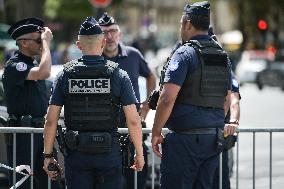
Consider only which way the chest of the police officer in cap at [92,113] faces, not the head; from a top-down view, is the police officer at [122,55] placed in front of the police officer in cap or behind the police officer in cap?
in front

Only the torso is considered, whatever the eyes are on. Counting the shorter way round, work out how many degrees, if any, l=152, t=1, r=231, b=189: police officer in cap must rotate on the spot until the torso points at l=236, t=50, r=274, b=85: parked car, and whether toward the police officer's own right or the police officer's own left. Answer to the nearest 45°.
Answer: approximately 45° to the police officer's own right

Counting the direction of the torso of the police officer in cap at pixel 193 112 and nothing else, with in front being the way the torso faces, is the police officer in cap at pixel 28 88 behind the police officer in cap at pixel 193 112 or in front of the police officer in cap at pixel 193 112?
in front

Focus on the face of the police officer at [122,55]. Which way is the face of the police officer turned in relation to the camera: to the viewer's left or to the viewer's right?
to the viewer's left

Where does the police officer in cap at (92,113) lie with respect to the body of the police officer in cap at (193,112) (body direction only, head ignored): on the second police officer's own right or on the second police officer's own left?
on the second police officer's own left

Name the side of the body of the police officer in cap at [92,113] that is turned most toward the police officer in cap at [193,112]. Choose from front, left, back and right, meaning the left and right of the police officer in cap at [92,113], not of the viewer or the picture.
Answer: right

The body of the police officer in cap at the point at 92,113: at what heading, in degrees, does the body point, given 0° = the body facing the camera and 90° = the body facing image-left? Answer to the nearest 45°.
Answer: approximately 180°

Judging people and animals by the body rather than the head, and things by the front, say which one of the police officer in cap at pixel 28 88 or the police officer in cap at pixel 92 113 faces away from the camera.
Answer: the police officer in cap at pixel 92 113

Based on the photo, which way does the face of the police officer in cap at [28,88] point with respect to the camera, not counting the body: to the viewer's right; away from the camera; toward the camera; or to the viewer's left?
to the viewer's right

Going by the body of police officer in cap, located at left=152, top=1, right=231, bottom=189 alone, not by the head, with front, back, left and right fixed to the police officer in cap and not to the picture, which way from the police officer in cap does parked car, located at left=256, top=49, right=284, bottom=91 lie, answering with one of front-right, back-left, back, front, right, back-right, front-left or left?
front-right

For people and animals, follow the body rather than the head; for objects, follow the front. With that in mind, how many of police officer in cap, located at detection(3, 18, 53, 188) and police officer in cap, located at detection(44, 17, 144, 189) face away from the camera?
1
